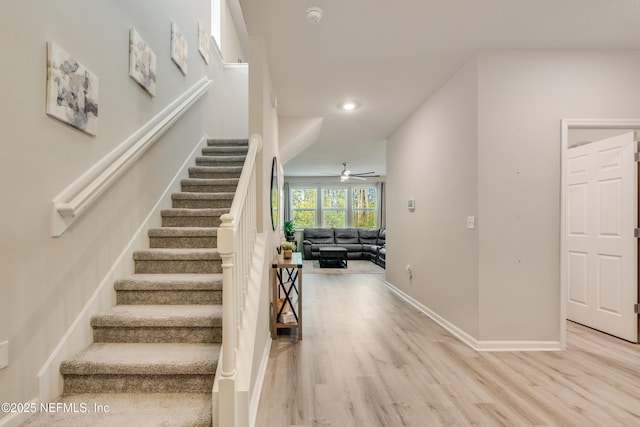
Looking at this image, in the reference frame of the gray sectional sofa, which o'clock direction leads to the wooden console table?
The wooden console table is roughly at 12 o'clock from the gray sectional sofa.

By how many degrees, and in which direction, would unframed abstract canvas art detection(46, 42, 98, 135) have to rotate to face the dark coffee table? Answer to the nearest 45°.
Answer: approximately 90° to its left

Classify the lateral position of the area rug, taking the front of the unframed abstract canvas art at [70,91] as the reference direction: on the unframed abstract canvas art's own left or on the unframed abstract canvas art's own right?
on the unframed abstract canvas art's own left

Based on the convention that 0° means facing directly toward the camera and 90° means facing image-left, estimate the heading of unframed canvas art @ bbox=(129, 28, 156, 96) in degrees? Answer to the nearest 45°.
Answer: approximately 315°

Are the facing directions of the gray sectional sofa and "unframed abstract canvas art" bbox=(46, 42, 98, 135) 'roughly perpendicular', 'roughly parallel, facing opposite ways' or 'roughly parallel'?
roughly perpendicular
